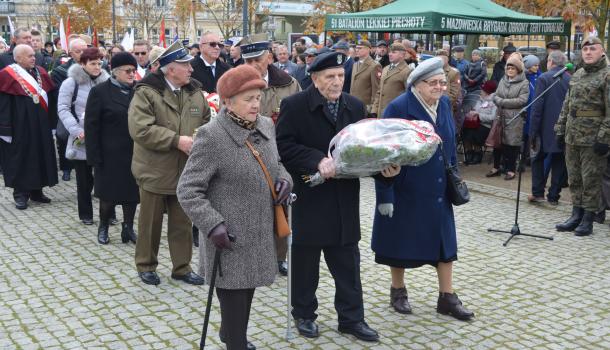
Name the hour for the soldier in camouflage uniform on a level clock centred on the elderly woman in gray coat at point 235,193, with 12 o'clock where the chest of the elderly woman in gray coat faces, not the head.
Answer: The soldier in camouflage uniform is roughly at 9 o'clock from the elderly woman in gray coat.

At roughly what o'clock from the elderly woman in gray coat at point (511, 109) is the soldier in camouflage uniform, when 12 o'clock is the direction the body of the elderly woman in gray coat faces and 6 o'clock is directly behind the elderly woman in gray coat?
The soldier in camouflage uniform is roughly at 10 o'clock from the elderly woman in gray coat.

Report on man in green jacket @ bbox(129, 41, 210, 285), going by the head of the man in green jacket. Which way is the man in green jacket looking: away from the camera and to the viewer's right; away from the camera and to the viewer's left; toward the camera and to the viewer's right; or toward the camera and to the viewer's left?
toward the camera and to the viewer's right

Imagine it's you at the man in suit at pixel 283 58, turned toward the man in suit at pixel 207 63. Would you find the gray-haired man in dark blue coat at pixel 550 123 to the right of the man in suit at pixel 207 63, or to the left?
left
